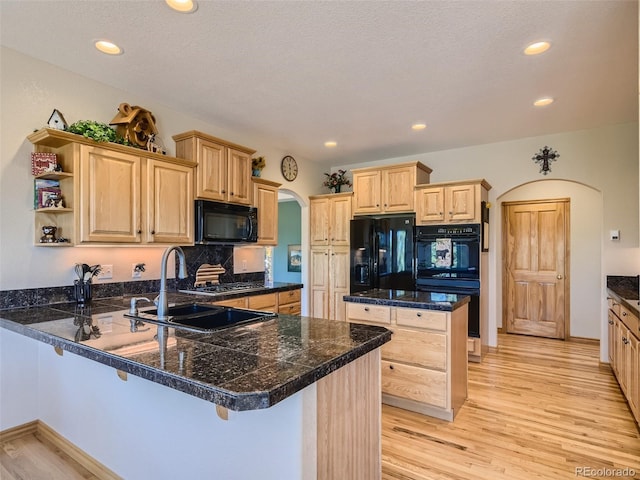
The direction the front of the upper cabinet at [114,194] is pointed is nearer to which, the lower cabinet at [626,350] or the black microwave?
the lower cabinet

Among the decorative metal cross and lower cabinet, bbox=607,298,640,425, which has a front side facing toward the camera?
the decorative metal cross

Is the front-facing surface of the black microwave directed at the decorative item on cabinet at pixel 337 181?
no

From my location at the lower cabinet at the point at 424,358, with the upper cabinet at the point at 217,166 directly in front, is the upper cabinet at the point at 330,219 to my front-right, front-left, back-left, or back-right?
front-right

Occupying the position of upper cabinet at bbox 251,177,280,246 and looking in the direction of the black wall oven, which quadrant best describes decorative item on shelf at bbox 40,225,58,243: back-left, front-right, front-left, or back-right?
back-right

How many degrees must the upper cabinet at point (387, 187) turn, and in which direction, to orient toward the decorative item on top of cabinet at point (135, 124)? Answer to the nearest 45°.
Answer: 0° — it already faces it

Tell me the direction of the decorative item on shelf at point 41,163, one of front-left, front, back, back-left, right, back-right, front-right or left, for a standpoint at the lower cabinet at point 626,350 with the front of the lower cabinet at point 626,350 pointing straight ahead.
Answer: front-left

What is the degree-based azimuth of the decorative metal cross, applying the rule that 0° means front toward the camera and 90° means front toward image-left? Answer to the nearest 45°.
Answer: approximately 0°

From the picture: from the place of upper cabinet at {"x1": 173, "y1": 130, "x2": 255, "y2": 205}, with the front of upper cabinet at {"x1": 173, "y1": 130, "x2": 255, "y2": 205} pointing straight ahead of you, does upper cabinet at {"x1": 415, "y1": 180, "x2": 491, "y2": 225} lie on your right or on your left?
on your left

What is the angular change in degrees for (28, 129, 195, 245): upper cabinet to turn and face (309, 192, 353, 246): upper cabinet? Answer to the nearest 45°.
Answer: approximately 90° to its left

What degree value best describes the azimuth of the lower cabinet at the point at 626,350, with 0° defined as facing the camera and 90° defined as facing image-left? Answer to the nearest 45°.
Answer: approximately 90°

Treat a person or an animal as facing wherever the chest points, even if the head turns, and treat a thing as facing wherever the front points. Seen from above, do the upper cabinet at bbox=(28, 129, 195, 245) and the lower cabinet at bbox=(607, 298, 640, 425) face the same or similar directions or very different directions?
very different directions

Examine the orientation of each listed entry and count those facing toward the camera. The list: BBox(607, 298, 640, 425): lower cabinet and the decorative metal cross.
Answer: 1

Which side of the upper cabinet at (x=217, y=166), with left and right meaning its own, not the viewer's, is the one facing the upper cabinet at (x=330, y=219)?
left

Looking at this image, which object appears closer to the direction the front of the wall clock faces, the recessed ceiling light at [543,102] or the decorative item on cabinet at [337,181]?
the recessed ceiling light

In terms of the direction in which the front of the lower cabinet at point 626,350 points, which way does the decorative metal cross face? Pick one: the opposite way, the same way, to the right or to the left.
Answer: to the left

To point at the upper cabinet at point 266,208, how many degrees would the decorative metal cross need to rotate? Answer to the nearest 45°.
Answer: approximately 45° to its right

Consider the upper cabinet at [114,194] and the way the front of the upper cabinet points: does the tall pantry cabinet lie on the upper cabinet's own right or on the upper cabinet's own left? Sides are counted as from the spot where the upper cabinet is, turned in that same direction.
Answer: on the upper cabinet's own left

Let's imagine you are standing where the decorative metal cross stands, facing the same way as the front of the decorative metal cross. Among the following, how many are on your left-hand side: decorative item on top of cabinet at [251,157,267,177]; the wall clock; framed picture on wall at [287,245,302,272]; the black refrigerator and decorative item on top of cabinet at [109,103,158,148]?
0

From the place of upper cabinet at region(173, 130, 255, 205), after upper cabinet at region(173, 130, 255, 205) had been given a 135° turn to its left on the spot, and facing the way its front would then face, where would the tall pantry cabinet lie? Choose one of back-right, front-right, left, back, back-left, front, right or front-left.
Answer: front-right
